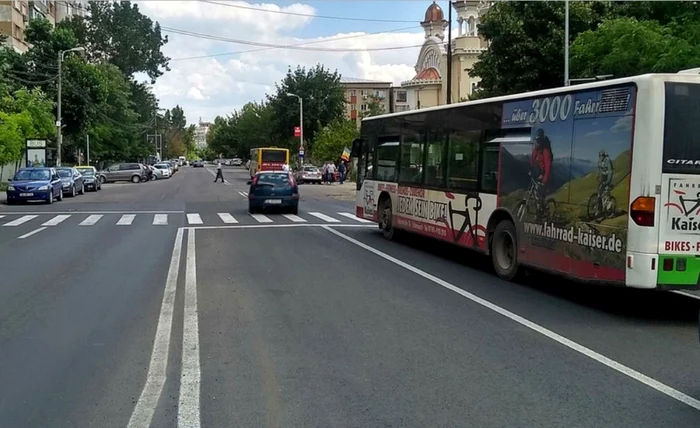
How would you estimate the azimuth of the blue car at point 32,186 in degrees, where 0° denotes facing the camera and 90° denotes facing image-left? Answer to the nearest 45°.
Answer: approximately 45°

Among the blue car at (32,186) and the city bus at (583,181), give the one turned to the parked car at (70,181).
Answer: the city bus

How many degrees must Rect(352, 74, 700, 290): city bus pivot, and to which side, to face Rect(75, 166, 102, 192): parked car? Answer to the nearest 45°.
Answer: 0° — it already faces it

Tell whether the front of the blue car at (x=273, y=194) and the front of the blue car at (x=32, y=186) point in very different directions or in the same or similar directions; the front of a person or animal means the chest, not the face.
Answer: very different directions

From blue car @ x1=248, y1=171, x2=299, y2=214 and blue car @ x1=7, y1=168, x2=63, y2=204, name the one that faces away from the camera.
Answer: blue car @ x1=248, y1=171, x2=299, y2=214

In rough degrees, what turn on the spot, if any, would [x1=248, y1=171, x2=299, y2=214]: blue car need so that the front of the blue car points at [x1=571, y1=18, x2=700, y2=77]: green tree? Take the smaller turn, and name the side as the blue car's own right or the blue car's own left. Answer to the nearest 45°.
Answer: approximately 90° to the blue car's own right

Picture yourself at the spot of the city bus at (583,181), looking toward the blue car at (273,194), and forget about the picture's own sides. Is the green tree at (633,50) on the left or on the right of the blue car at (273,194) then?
right

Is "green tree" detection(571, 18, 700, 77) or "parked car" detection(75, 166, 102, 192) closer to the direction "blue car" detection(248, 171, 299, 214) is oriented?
the parked car

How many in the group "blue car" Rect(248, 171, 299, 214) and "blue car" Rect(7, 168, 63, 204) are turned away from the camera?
1

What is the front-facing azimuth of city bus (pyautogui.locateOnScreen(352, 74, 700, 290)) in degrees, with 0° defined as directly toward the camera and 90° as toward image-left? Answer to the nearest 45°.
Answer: approximately 135°

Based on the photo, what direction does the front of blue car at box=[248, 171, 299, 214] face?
away from the camera

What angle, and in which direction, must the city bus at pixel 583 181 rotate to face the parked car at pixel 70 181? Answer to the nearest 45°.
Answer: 0° — it already faces it

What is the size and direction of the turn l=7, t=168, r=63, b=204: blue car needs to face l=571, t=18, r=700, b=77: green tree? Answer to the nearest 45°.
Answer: approximately 90° to its left
